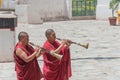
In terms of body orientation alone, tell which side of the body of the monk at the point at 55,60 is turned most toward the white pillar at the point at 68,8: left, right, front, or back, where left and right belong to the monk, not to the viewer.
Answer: left

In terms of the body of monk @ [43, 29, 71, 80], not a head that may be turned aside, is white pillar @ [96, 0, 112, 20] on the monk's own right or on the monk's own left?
on the monk's own left

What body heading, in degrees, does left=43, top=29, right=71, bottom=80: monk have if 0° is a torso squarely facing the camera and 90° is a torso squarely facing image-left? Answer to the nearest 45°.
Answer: approximately 270°

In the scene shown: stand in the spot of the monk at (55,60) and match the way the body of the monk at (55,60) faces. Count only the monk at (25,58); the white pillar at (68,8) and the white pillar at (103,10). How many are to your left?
2

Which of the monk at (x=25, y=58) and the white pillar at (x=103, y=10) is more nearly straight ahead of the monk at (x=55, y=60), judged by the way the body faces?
the white pillar

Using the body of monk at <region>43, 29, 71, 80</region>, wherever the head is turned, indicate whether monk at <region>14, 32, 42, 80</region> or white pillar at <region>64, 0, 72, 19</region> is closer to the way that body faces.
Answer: the white pillar

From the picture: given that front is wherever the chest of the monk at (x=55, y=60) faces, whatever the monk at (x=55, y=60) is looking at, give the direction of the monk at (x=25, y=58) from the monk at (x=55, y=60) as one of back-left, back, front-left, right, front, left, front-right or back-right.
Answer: back-right
